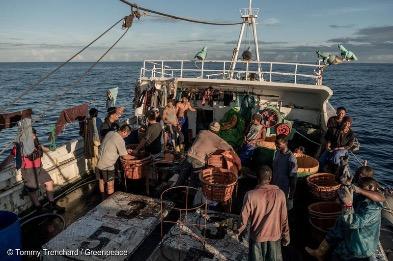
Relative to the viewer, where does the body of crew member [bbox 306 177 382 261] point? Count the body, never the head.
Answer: to the viewer's left

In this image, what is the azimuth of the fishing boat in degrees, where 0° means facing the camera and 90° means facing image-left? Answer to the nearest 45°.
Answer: approximately 180°

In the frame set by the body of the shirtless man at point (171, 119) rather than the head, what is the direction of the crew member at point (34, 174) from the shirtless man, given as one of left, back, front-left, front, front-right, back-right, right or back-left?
front-right

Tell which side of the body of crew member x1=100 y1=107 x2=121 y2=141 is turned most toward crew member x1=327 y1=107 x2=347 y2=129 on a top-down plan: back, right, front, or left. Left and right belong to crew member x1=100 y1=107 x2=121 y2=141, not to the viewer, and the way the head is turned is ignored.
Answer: front

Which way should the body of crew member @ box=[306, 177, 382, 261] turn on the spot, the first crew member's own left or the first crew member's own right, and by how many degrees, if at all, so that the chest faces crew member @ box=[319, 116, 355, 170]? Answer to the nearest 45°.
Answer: approximately 90° to the first crew member's own right

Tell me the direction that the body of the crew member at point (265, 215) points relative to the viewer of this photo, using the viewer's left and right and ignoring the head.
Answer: facing away from the viewer

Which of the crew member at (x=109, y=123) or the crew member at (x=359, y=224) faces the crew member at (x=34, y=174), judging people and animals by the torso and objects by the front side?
the crew member at (x=359, y=224)

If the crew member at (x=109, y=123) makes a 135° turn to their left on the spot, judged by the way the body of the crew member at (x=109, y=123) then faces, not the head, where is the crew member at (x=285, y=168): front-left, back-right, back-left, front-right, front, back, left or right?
back

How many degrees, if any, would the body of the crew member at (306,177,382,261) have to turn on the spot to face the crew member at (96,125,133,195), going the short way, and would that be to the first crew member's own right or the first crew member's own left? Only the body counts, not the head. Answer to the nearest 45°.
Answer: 0° — they already face them

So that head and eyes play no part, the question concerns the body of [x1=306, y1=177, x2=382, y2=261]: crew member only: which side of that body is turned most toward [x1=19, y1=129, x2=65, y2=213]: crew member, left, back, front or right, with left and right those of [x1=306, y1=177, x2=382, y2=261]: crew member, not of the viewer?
front

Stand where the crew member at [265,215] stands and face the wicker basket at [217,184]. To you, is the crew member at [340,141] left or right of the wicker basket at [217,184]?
right

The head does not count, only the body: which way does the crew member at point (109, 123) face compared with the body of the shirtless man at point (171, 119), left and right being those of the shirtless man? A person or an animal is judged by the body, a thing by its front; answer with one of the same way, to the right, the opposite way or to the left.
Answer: to the left

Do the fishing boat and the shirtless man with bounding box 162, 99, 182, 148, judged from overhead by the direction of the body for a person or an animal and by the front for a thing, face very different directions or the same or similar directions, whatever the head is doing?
very different directions
